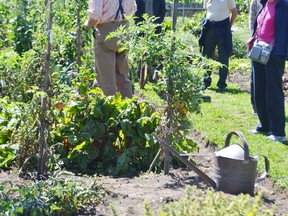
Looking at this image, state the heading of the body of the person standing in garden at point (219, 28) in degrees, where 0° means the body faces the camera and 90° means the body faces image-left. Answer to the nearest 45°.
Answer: approximately 45°

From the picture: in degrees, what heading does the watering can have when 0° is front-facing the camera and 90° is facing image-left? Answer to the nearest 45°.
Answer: approximately 90°

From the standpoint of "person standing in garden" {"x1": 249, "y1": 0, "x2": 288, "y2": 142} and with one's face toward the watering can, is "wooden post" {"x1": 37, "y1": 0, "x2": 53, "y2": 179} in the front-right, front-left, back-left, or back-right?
front-right

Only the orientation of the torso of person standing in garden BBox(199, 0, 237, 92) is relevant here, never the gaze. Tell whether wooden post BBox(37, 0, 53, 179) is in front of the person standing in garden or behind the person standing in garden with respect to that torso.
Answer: in front

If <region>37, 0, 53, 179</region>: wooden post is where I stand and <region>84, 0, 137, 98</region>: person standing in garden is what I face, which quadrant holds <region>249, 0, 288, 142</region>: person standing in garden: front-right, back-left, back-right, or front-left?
front-right

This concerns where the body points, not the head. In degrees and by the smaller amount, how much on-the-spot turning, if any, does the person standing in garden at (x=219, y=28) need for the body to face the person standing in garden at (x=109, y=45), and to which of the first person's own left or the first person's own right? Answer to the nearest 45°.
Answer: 0° — they already face them
